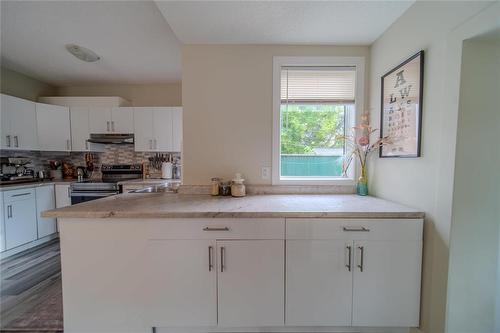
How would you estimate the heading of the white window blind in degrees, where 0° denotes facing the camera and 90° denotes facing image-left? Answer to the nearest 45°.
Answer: approximately 0°

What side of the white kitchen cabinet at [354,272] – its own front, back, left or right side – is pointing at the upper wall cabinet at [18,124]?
right

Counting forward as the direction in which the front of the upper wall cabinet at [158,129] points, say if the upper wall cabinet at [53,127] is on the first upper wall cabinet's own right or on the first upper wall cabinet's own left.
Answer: on the first upper wall cabinet's own right

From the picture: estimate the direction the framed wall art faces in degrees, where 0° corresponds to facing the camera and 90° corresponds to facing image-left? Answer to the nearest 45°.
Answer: approximately 45°

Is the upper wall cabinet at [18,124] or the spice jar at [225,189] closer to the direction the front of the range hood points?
the spice jar

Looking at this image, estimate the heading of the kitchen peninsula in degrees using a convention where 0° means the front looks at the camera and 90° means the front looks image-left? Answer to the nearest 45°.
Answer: approximately 0°

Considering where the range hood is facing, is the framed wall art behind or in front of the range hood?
in front
